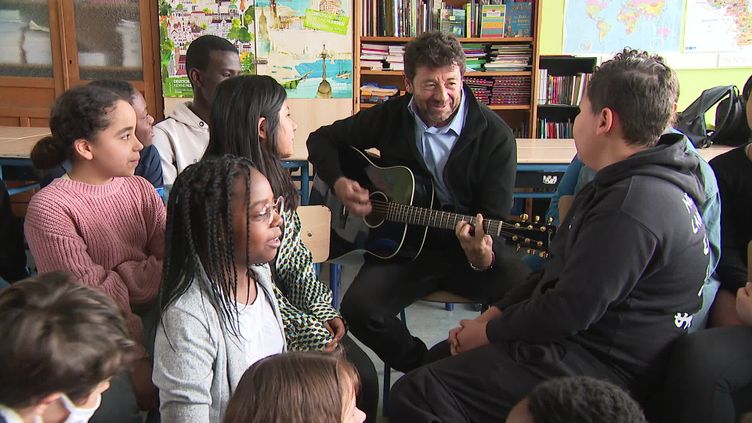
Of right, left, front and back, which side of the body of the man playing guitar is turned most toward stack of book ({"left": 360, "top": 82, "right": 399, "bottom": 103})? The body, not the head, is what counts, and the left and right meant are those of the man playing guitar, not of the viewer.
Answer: back

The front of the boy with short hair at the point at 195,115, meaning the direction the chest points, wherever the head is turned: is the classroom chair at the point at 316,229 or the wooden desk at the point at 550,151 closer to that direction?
the classroom chair

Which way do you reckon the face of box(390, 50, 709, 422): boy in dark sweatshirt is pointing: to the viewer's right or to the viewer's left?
to the viewer's left

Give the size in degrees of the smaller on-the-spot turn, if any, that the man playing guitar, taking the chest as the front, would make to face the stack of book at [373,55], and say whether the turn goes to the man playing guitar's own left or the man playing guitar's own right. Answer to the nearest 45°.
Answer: approximately 180°

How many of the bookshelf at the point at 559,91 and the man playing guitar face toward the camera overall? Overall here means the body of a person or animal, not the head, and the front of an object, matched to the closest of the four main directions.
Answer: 2

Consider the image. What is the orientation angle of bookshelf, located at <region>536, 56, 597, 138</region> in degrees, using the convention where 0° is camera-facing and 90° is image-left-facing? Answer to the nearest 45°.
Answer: approximately 0°
